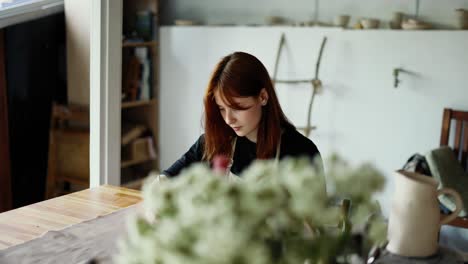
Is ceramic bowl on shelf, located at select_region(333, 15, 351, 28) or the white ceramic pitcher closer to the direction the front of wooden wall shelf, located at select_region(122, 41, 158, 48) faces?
the white ceramic pitcher

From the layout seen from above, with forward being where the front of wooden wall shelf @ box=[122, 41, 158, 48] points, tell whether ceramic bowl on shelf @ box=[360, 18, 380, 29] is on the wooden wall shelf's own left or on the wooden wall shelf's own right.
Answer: on the wooden wall shelf's own left

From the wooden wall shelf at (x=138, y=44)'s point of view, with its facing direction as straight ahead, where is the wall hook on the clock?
The wall hook is roughly at 10 o'clock from the wooden wall shelf.

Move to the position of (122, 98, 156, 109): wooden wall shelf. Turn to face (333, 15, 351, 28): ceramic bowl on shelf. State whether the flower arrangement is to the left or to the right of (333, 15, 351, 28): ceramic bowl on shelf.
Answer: right

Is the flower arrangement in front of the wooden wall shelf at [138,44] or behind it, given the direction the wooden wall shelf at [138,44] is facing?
in front

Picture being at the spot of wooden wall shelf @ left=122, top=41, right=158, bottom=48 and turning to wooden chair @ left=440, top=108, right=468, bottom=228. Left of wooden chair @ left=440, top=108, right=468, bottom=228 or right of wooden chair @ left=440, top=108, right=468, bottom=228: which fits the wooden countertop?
right

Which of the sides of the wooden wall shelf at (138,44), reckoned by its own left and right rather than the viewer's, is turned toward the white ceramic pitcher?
front

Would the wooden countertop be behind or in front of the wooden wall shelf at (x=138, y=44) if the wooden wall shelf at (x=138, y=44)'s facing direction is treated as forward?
in front

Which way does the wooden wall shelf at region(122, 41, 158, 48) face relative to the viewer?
toward the camera

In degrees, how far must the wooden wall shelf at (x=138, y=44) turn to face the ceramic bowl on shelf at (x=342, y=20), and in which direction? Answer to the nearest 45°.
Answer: approximately 45° to its left

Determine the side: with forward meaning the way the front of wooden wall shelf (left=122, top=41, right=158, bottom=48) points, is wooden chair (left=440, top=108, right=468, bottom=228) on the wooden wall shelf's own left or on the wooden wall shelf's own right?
on the wooden wall shelf's own left
